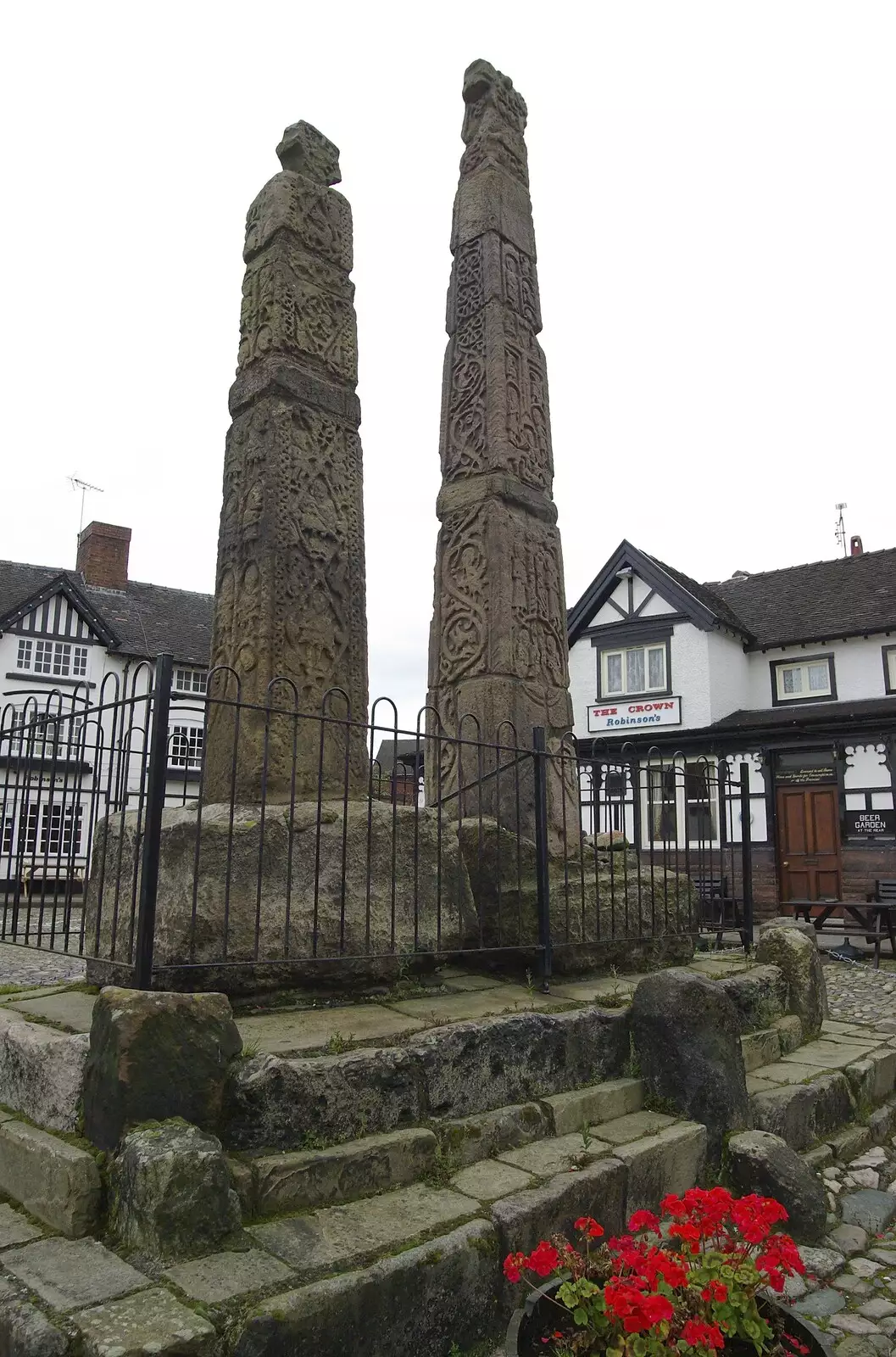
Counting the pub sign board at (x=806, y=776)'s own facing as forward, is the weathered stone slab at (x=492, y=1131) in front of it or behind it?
in front

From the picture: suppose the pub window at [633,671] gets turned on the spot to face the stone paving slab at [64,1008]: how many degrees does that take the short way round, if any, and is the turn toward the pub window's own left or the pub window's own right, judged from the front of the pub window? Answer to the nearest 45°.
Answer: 0° — it already faces it

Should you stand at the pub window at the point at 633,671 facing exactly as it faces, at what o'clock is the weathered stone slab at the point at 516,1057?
The weathered stone slab is roughly at 12 o'clock from the pub window.

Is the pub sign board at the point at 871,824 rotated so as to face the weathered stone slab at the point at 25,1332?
yes

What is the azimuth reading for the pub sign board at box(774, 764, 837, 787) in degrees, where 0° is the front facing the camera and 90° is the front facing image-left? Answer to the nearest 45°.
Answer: approximately 0°

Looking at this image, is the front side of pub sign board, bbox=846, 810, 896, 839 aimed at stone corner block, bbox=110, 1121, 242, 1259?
yes

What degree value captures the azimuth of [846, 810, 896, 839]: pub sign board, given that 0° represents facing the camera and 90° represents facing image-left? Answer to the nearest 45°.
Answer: approximately 0°
